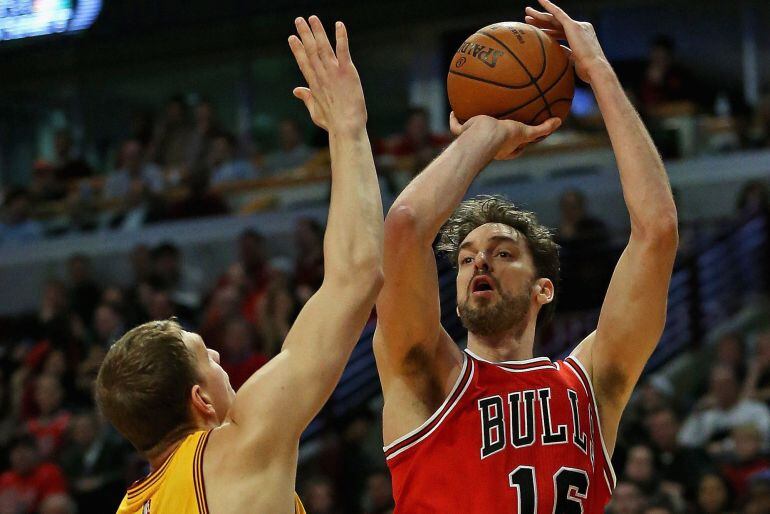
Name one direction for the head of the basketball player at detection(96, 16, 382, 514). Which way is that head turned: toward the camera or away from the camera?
away from the camera

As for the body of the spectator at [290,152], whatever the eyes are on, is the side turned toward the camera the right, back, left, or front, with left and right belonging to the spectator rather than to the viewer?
front

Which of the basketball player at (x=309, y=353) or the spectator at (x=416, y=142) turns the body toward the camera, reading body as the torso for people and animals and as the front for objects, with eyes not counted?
the spectator

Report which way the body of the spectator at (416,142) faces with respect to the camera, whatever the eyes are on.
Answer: toward the camera

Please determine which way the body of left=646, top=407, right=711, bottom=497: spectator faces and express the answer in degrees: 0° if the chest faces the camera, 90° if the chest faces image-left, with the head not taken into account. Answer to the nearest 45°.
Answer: approximately 45°

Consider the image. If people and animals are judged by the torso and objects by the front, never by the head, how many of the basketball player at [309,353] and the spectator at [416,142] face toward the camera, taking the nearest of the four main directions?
1

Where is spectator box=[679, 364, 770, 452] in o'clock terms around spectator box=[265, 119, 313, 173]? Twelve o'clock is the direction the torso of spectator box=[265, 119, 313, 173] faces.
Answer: spectator box=[679, 364, 770, 452] is roughly at 11 o'clock from spectator box=[265, 119, 313, 173].

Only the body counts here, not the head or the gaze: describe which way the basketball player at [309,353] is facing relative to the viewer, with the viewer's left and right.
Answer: facing away from the viewer and to the right of the viewer

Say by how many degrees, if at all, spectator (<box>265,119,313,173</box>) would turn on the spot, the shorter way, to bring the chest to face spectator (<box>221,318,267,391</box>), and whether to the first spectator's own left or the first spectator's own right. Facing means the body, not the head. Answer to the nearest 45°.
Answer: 0° — they already face them

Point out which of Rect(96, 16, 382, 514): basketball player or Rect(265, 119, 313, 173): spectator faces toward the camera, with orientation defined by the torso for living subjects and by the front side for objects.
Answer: the spectator

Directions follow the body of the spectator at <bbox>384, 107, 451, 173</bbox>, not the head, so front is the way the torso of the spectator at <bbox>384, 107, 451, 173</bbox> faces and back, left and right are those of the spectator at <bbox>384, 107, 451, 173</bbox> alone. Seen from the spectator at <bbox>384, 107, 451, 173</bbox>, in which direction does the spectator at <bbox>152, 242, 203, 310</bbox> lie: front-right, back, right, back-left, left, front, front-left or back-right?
right
